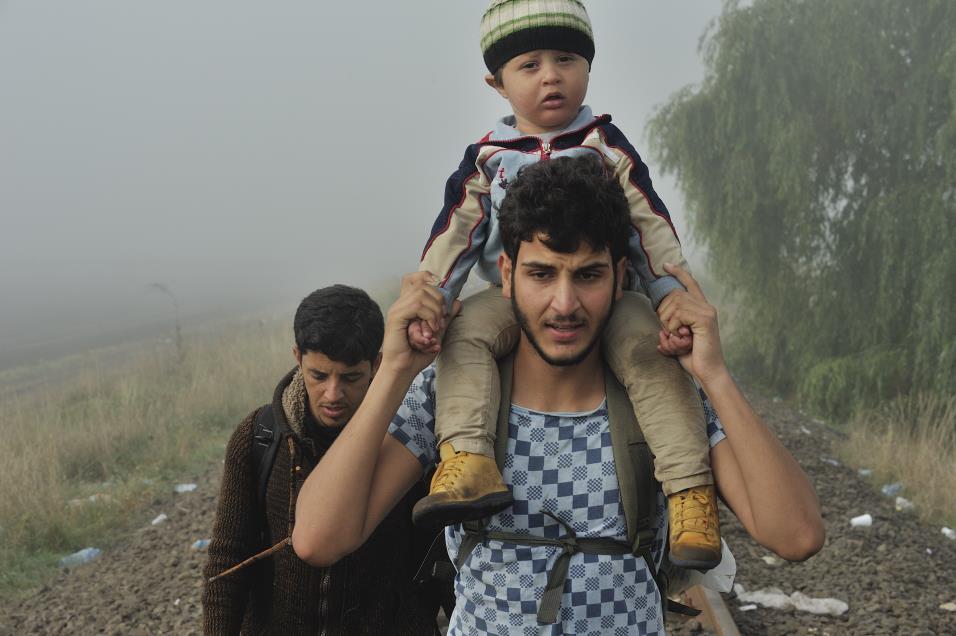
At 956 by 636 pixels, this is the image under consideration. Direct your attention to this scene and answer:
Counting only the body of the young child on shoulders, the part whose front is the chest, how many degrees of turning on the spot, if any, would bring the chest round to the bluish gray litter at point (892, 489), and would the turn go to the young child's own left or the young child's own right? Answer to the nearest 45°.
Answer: approximately 135° to the young child's own left

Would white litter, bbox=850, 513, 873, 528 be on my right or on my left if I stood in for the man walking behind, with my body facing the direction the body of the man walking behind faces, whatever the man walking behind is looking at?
on my left

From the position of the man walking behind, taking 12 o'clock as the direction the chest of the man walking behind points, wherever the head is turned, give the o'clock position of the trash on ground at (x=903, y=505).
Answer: The trash on ground is roughly at 8 o'clock from the man walking behind.

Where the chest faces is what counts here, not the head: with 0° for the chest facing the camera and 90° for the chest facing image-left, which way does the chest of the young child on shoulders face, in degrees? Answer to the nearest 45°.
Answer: approximately 0°

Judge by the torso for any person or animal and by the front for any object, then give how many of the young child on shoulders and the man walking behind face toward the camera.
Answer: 2

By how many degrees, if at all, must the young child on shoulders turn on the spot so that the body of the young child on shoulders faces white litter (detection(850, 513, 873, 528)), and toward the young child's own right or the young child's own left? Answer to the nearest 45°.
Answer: approximately 135° to the young child's own left

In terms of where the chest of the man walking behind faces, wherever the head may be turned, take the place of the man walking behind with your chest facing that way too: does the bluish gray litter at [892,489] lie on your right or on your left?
on your left

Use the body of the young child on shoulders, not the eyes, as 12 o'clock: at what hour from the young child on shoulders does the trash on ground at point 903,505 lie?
The trash on ground is roughly at 7 o'clock from the young child on shoulders.
